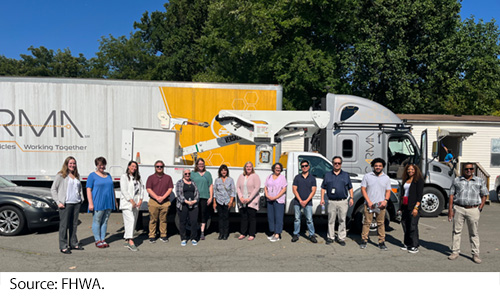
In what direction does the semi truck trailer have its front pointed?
to the viewer's right

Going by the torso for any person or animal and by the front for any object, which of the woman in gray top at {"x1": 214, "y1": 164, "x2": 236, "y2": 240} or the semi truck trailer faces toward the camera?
the woman in gray top

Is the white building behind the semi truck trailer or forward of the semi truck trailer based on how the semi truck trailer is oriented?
forward

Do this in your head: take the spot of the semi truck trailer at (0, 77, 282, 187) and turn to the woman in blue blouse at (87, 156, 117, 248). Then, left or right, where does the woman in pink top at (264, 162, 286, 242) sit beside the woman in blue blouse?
left

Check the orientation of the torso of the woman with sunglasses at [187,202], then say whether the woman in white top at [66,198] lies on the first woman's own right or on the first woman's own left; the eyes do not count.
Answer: on the first woman's own right

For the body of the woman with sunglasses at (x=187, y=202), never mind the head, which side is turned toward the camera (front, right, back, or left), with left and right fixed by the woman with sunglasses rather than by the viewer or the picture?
front

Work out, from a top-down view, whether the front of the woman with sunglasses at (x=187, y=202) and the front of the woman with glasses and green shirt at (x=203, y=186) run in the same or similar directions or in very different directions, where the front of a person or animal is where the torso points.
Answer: same or similar directions

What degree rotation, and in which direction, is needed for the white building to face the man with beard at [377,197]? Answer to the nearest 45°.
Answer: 0° — it already faces them

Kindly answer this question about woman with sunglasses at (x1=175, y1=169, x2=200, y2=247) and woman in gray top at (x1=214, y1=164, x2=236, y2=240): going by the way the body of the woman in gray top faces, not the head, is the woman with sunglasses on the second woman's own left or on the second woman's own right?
on the second woman's own right

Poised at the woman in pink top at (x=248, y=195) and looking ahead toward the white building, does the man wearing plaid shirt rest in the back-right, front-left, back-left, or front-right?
front-right

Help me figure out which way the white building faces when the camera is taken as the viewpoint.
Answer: facing the viewer

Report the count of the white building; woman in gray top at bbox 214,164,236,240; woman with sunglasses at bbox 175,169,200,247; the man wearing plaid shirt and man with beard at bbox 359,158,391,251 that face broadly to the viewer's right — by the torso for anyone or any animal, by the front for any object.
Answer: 0

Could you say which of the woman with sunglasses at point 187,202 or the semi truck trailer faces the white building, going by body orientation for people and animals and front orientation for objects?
the semi truck trailer

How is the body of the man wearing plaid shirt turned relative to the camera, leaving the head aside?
toward the camera

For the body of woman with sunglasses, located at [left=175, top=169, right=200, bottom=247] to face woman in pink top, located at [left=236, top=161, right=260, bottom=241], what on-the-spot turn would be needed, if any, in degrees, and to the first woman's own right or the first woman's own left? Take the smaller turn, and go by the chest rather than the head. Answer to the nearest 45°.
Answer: approximately 90° to the first woman's own left

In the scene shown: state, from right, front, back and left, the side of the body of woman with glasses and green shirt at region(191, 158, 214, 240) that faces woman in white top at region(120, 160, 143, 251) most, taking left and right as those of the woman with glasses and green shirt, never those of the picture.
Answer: right

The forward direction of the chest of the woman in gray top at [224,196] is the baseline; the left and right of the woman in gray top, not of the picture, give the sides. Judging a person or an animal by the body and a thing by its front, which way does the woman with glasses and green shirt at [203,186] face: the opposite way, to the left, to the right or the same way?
the same way

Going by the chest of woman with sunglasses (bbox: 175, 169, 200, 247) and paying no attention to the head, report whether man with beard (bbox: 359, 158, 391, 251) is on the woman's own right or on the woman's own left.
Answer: on the woman's own left

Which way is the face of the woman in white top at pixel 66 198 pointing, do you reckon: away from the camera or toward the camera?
toward the camera
